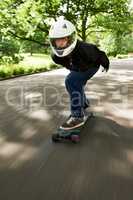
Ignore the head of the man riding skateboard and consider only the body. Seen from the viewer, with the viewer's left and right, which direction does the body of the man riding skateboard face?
facing the viewer and to the left of the viewer
